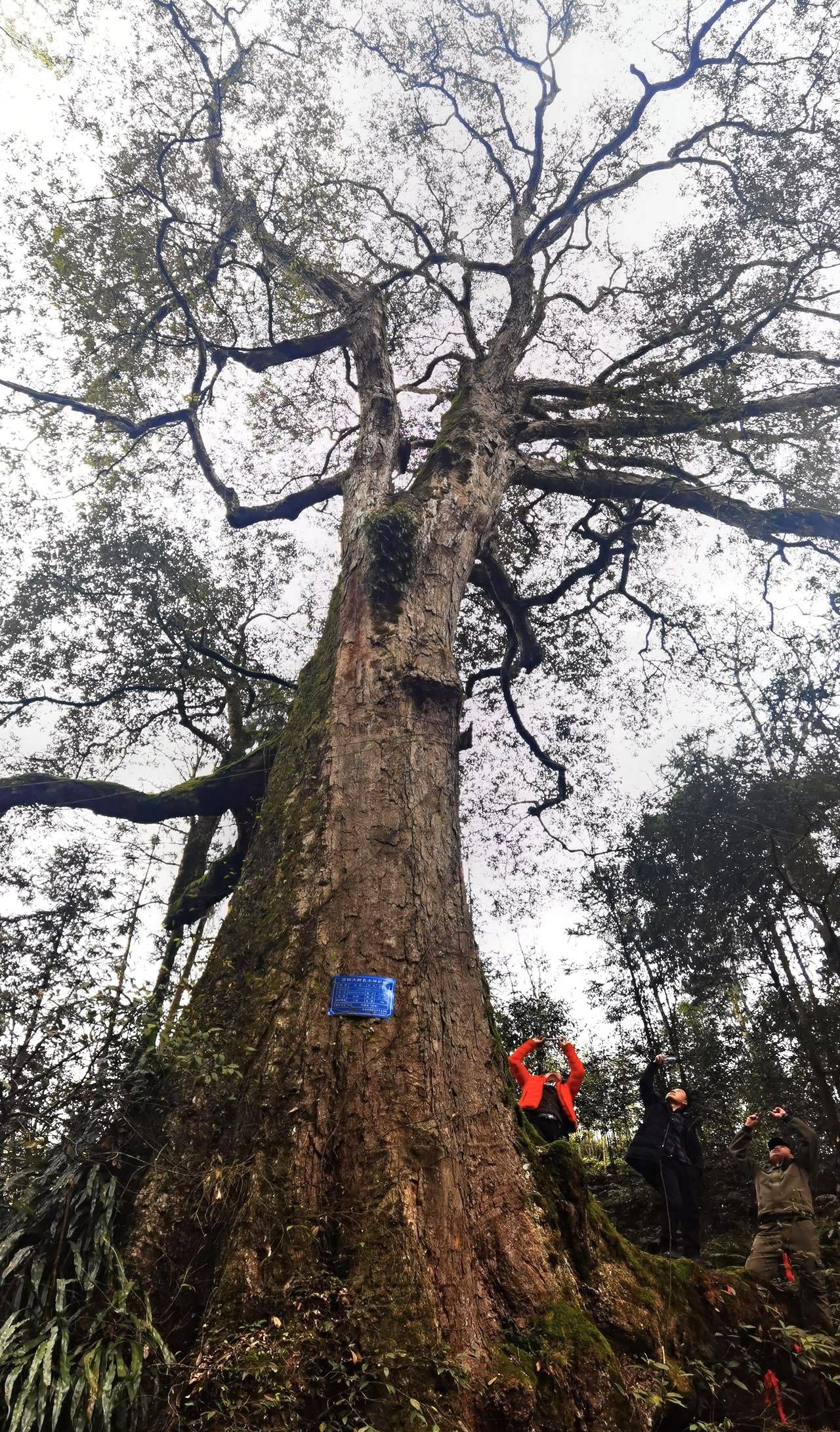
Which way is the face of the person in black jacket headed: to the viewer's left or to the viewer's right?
to the viewer's left

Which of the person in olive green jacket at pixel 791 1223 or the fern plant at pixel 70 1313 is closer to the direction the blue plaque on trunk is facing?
the fern plant

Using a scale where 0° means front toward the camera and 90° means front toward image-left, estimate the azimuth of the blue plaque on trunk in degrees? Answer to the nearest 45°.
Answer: approximately 0°

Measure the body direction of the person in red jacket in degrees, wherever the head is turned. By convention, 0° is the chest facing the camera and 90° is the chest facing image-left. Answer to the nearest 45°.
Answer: approximately 0°

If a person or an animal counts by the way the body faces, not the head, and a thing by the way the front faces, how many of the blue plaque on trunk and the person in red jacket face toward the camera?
2

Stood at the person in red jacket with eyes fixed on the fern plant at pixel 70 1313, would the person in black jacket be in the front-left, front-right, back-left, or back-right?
back-left

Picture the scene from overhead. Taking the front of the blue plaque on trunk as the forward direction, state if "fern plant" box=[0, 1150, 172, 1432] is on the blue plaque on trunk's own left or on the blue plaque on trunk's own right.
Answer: on the blue plaque on trunk's own right
